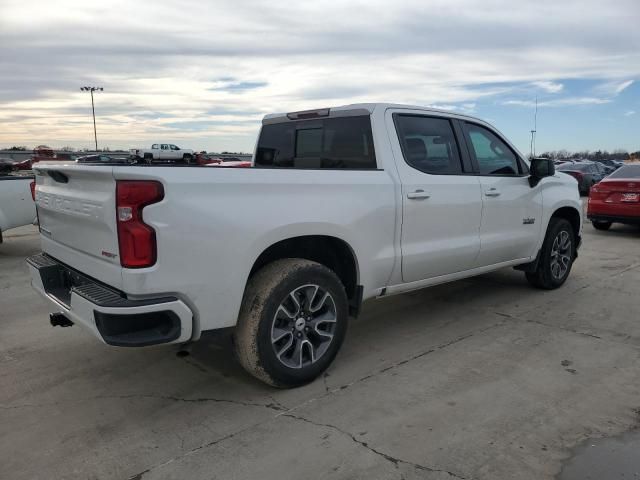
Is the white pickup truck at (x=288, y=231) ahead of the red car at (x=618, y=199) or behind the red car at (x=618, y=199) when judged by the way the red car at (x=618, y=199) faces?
behind

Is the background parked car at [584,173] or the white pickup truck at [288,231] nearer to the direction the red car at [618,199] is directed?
the background parked car

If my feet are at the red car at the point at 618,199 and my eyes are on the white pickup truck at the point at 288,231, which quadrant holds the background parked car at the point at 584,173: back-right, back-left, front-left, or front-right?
back-right

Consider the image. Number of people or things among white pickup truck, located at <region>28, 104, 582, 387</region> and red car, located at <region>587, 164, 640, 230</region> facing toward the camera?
0

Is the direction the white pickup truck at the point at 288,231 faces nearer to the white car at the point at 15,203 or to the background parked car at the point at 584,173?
the background parked car

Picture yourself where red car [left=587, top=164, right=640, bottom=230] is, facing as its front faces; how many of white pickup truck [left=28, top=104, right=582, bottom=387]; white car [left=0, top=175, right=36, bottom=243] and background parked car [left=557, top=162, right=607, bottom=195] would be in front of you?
1

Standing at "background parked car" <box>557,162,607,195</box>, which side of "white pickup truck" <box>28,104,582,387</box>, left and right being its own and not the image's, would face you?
front

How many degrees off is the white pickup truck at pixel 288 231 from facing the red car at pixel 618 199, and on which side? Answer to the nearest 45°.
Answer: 0° — it already faces it

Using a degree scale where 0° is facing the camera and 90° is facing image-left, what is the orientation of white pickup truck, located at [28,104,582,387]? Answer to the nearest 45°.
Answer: approximately 225°

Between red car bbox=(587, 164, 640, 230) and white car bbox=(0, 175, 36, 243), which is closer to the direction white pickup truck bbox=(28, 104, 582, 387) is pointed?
the red car

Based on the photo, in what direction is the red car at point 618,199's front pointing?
away from the camera
